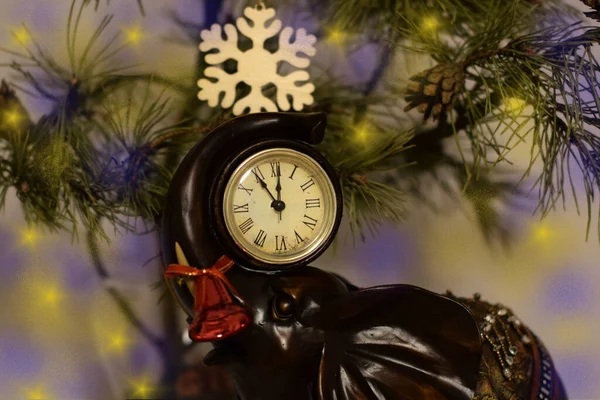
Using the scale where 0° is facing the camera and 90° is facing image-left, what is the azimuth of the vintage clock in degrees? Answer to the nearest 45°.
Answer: approximately 0°

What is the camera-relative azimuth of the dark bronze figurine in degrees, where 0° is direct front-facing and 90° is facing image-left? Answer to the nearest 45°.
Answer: approximately 90°
